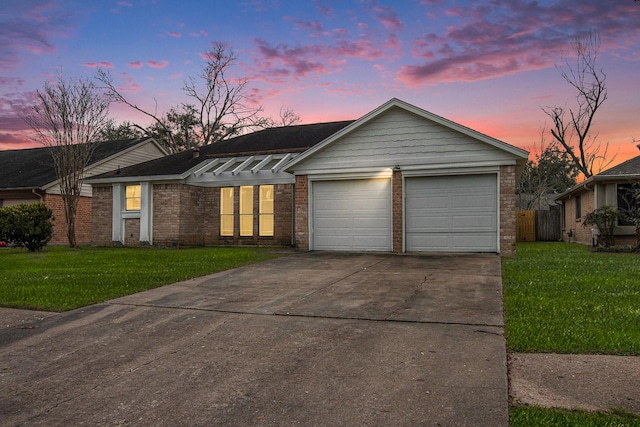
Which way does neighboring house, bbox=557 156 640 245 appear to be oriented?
toward the camera

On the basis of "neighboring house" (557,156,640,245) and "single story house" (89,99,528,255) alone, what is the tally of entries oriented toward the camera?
2

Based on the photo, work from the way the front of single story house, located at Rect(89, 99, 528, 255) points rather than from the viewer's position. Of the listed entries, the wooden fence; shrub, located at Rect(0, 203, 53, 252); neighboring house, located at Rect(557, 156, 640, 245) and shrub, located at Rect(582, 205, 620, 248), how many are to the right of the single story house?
1

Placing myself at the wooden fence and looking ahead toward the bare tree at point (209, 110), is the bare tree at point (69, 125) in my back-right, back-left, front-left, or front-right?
front-left

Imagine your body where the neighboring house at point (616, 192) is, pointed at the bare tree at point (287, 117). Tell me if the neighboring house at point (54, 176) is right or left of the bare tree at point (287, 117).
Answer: left

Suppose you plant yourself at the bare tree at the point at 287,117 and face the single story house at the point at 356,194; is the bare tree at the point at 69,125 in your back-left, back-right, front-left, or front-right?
front-right

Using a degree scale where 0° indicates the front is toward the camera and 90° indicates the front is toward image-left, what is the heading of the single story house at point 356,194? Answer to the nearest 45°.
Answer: approximately 0°

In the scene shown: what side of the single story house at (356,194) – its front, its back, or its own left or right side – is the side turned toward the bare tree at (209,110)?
back

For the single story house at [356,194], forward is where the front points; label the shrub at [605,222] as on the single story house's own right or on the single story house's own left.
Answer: on the single story house's own left

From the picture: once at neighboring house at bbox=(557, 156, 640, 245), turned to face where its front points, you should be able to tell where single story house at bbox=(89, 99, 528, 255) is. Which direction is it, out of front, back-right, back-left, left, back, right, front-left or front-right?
front-right

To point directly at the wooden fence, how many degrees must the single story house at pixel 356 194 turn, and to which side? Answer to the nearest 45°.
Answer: approximately 135° to its left

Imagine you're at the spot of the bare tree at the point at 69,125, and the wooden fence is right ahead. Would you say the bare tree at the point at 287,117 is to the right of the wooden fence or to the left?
left

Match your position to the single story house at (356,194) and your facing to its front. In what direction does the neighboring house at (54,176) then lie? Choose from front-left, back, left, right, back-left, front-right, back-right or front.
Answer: back-right
